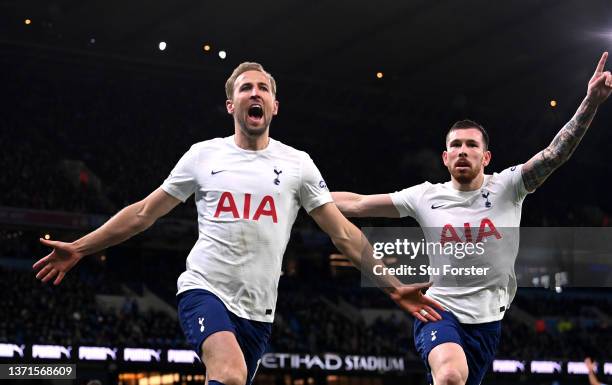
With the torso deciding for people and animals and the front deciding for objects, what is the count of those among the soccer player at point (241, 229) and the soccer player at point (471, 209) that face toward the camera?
2

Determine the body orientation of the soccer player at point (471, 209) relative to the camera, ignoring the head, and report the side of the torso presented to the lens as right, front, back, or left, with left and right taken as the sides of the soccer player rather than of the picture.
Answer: front

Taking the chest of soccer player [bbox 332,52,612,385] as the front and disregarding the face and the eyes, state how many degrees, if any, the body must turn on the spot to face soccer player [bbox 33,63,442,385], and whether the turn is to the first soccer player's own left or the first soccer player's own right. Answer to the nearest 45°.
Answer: approximately 45° to the first soccer player's own right

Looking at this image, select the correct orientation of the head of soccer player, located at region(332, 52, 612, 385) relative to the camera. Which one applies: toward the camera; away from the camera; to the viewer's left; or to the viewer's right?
toward the camera

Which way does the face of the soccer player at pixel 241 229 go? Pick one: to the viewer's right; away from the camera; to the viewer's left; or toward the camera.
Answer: toward the camera

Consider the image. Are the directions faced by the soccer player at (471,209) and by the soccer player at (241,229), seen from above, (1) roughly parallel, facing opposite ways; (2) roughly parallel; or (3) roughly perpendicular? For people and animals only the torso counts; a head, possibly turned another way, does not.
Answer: roughly parallel

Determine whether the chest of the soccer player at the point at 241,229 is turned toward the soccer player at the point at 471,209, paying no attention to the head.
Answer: no

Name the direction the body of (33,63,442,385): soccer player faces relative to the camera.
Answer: toward the camera
